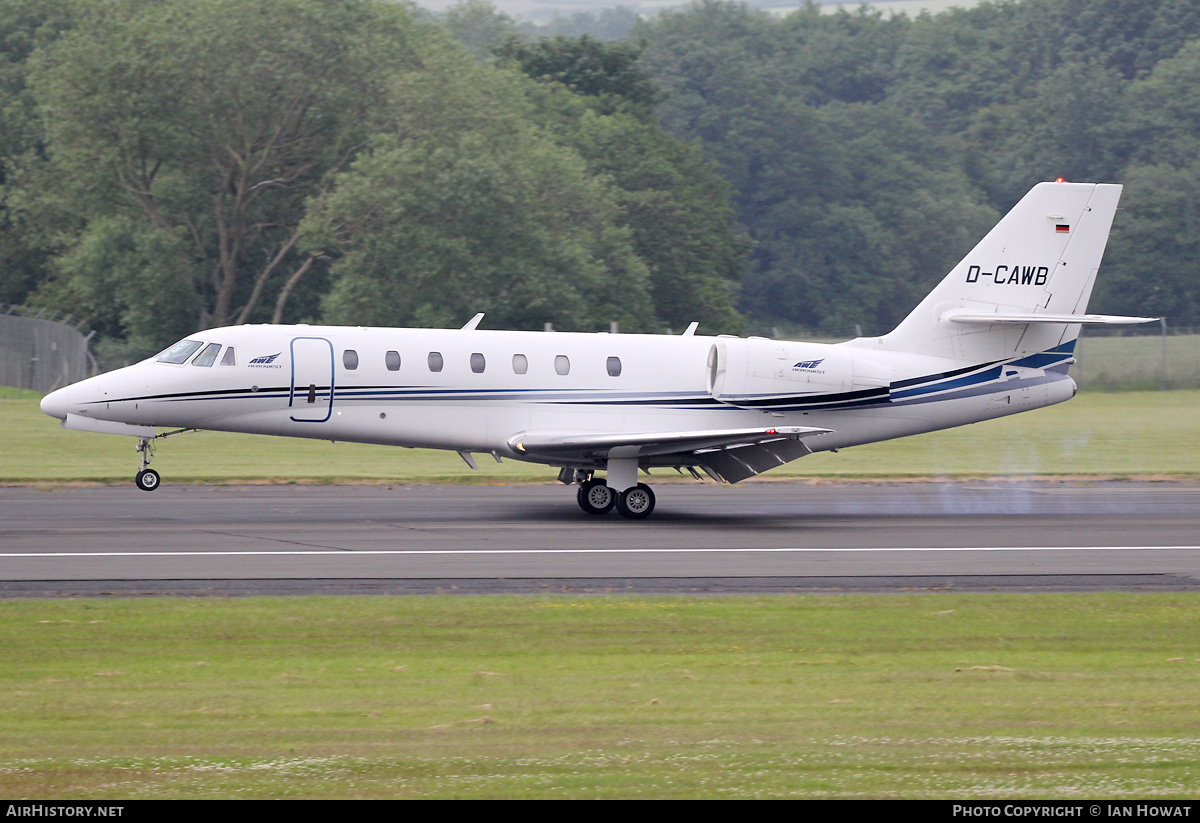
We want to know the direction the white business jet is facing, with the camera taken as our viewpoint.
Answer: facing to the left of the viewer

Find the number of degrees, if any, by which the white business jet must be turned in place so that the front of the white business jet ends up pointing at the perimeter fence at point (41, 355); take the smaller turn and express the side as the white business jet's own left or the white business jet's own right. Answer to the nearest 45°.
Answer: approximately 45° to the white business jet's own right
